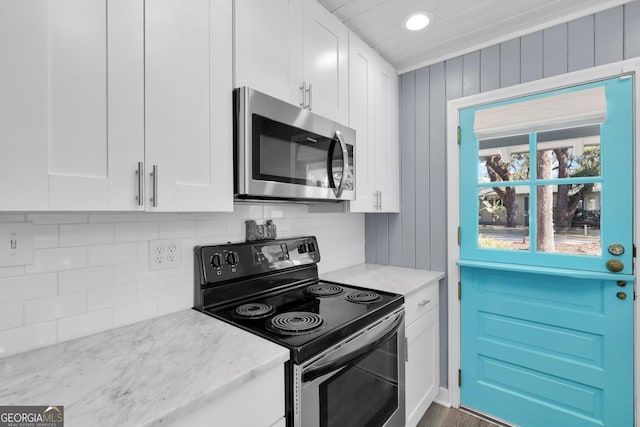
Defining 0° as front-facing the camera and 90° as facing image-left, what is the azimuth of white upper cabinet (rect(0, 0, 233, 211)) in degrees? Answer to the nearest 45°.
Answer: approximately 315°

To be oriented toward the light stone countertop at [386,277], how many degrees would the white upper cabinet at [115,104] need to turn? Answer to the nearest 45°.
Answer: approximately 45° to its left

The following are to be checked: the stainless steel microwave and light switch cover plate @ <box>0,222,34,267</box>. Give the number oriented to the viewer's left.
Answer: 0

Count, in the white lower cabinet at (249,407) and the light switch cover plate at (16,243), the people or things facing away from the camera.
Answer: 0

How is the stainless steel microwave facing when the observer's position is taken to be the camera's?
facing the viewer and to the right of the viewer

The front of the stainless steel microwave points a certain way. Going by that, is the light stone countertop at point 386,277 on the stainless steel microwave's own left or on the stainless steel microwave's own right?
on the stainless steel microwave's own left

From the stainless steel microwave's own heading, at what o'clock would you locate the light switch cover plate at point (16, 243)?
The light switch cover plate is roughly at 4 o'clock from the stainless steel microwave.
